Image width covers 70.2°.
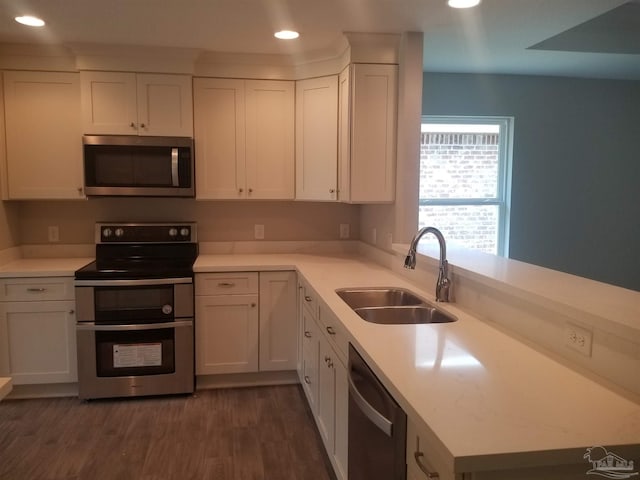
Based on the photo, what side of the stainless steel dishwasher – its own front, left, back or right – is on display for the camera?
left

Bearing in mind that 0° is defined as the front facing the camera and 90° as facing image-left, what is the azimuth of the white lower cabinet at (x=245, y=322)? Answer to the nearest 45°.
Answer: approximately 0°

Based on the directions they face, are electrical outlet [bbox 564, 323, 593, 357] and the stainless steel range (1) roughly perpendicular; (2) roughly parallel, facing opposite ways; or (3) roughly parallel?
roughly perpendicular

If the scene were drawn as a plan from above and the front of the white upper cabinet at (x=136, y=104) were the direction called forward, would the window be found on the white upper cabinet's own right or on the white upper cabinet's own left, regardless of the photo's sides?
on the white upper cabinet's own left

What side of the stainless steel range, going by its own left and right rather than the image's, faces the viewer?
front

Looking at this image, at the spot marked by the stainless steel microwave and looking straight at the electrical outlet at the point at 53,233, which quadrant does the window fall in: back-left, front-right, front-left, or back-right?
back-right

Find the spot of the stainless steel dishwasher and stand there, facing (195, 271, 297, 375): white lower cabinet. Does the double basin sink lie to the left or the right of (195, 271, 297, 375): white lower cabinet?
right

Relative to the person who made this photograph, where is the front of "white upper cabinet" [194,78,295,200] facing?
facing the viewer

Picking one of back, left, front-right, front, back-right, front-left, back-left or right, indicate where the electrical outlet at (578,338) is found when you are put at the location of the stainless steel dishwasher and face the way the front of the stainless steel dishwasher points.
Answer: back

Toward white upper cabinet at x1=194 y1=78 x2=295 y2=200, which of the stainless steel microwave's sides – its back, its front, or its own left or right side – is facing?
left
